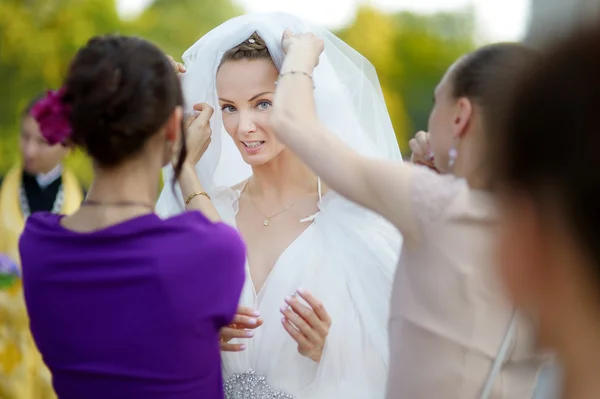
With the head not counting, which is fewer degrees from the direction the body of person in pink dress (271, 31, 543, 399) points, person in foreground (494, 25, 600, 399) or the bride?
the bride

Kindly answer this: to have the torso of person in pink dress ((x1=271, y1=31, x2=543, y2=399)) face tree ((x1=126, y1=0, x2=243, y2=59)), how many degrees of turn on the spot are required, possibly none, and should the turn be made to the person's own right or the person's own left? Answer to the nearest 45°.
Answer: approximately 45° to the person's own right

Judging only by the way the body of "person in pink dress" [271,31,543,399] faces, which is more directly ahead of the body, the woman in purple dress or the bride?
the bride

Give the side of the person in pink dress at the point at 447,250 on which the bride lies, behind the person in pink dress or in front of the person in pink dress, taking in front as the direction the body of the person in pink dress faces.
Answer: in front

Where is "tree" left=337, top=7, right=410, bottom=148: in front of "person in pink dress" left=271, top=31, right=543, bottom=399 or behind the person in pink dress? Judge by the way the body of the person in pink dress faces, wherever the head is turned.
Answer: in front

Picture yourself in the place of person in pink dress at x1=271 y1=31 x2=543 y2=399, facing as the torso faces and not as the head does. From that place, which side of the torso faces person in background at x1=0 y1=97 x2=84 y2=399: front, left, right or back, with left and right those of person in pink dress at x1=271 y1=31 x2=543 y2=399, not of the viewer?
front

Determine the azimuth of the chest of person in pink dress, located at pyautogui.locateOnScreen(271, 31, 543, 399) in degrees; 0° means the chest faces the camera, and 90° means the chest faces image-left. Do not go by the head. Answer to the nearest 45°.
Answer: approximately 135°

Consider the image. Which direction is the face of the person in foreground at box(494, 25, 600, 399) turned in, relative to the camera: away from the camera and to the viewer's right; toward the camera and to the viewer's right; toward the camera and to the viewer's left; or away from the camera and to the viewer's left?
away from the camera and to the viewer's left

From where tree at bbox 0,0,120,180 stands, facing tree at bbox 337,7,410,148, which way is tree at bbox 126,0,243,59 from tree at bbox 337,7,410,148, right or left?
left

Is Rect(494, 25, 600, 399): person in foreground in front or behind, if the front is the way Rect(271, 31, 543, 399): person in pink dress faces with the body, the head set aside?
behind

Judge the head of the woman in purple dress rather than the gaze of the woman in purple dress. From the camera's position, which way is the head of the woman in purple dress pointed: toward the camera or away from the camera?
away from the camera

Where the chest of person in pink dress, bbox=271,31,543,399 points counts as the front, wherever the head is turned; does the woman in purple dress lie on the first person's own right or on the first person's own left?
on the first person's own left
